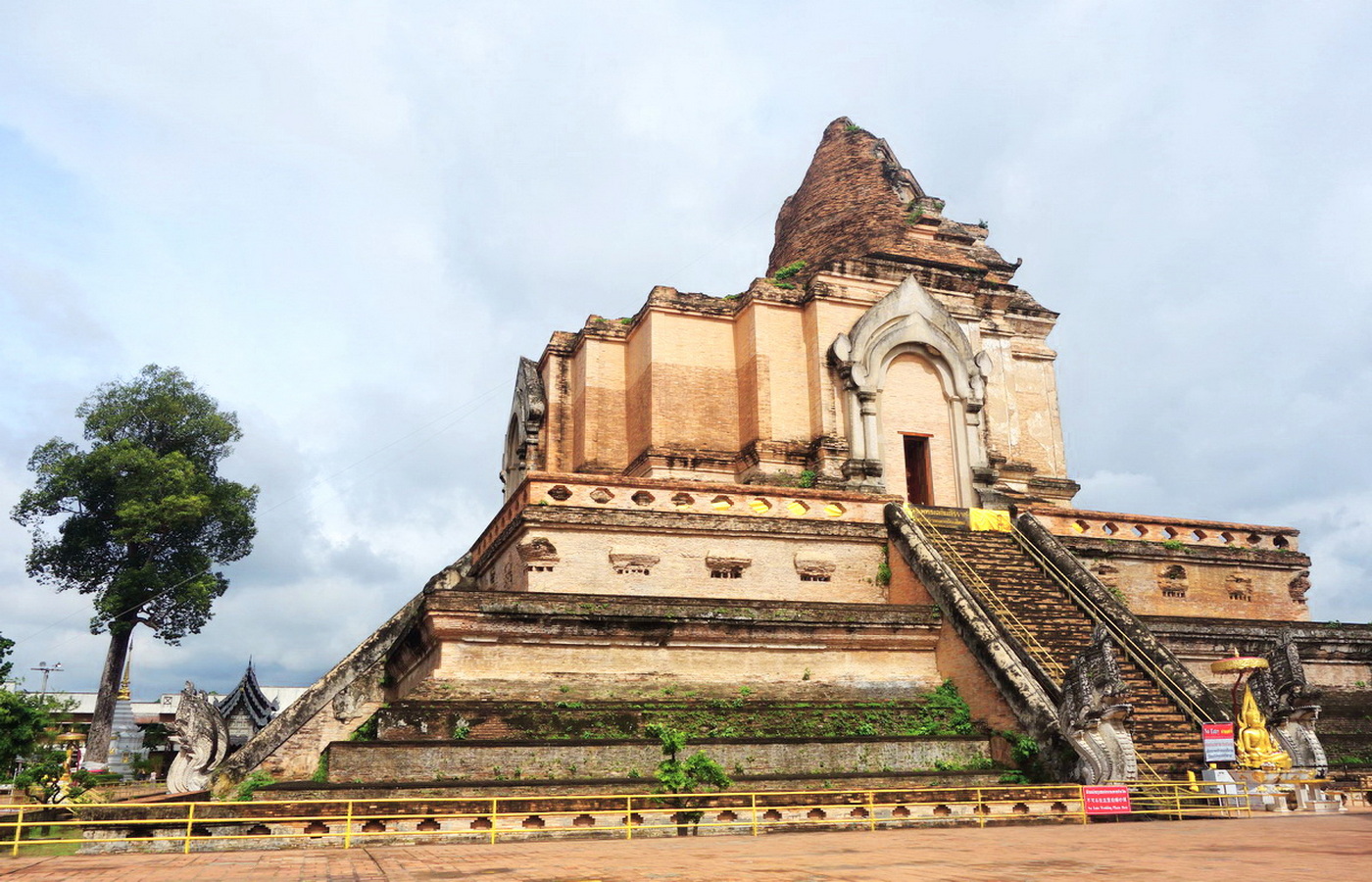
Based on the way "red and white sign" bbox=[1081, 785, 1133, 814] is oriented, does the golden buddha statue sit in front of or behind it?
behind

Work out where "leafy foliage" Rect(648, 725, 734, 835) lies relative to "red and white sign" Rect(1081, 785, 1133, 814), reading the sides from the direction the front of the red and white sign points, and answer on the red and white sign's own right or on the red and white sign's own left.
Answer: on the red and white sign's own right

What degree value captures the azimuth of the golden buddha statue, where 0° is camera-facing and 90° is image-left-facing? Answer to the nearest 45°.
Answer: approximately 315°

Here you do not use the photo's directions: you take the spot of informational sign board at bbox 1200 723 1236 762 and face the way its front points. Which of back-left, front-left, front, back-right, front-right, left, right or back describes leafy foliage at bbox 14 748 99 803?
right

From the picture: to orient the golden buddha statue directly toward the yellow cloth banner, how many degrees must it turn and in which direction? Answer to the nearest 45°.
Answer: approximately 180°

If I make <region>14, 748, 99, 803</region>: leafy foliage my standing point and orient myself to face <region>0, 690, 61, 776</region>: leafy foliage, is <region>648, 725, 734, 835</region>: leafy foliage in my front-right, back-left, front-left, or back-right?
back-right

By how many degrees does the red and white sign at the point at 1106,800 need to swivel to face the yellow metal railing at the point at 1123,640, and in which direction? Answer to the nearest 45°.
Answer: approximately 180°

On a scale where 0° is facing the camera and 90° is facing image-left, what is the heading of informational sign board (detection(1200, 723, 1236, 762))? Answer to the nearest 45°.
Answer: approximately 0°

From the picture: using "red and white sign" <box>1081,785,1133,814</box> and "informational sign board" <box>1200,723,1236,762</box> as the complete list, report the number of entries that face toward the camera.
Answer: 2

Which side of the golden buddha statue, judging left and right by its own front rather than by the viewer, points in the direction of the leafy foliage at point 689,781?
right
